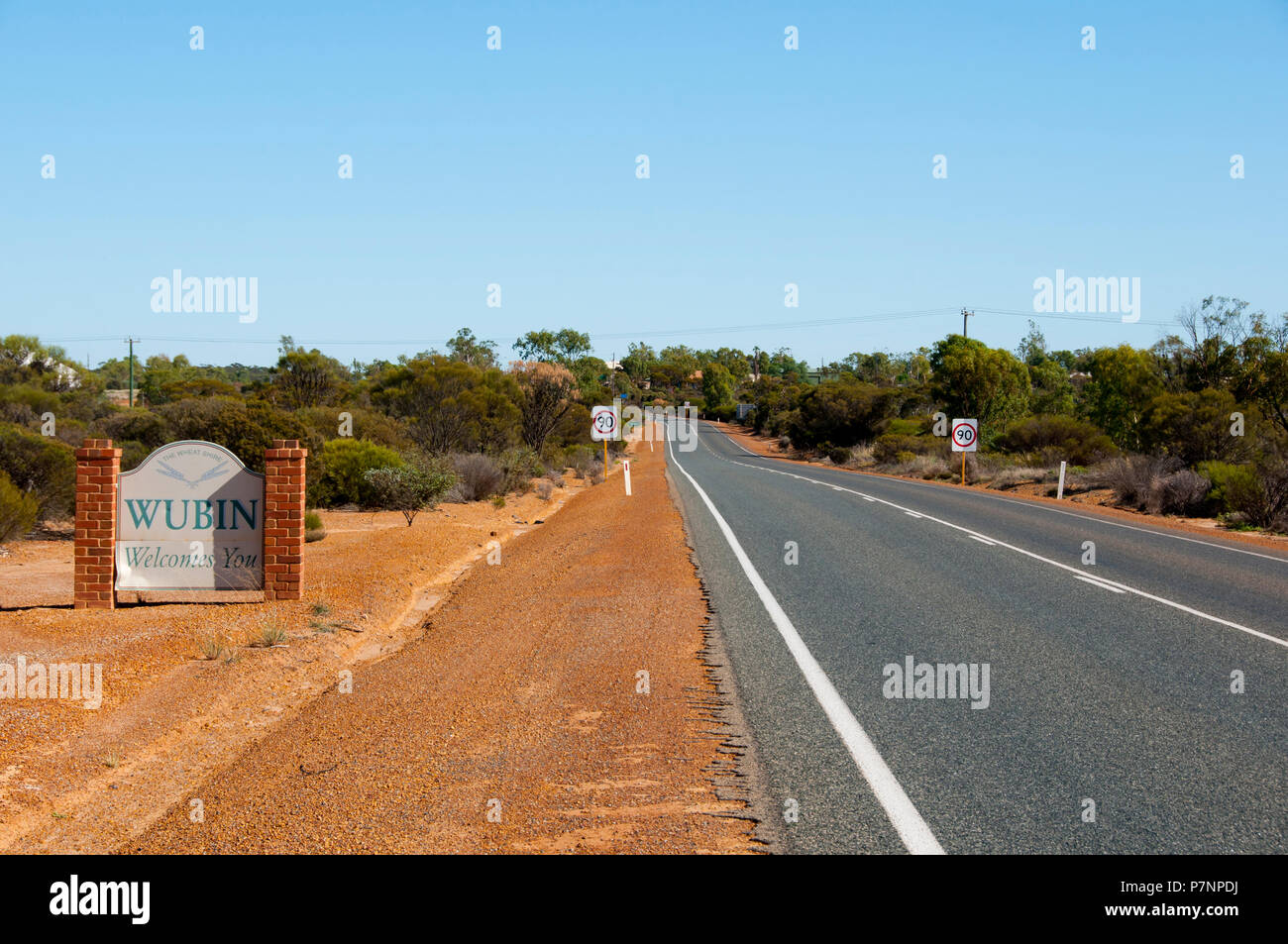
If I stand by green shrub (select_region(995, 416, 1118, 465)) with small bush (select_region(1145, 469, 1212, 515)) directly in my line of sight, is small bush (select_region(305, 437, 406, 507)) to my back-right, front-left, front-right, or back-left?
front-right

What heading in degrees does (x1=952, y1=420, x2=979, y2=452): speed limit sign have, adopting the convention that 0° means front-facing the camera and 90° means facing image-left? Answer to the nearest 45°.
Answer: approximately 0°

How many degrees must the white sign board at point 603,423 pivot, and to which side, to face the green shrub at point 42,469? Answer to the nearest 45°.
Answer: approximately 45° to its right

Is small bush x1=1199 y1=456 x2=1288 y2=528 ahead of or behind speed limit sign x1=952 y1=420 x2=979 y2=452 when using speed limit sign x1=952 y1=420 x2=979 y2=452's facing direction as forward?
ahead

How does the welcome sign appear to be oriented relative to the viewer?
toward the camera

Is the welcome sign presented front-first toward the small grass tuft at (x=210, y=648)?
yes

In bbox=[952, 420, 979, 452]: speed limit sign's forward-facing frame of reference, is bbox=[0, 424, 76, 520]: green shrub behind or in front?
in front

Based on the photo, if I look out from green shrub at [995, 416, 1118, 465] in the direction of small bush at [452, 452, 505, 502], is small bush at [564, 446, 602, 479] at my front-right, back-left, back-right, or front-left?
front-right

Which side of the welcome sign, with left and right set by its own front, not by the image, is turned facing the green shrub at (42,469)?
back

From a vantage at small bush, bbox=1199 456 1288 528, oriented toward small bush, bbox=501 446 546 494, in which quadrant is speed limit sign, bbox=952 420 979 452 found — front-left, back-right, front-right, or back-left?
front-right

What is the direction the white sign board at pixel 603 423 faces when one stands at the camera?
facing the viewer

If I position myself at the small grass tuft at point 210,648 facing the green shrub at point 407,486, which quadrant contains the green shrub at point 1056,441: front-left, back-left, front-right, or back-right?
front-right
